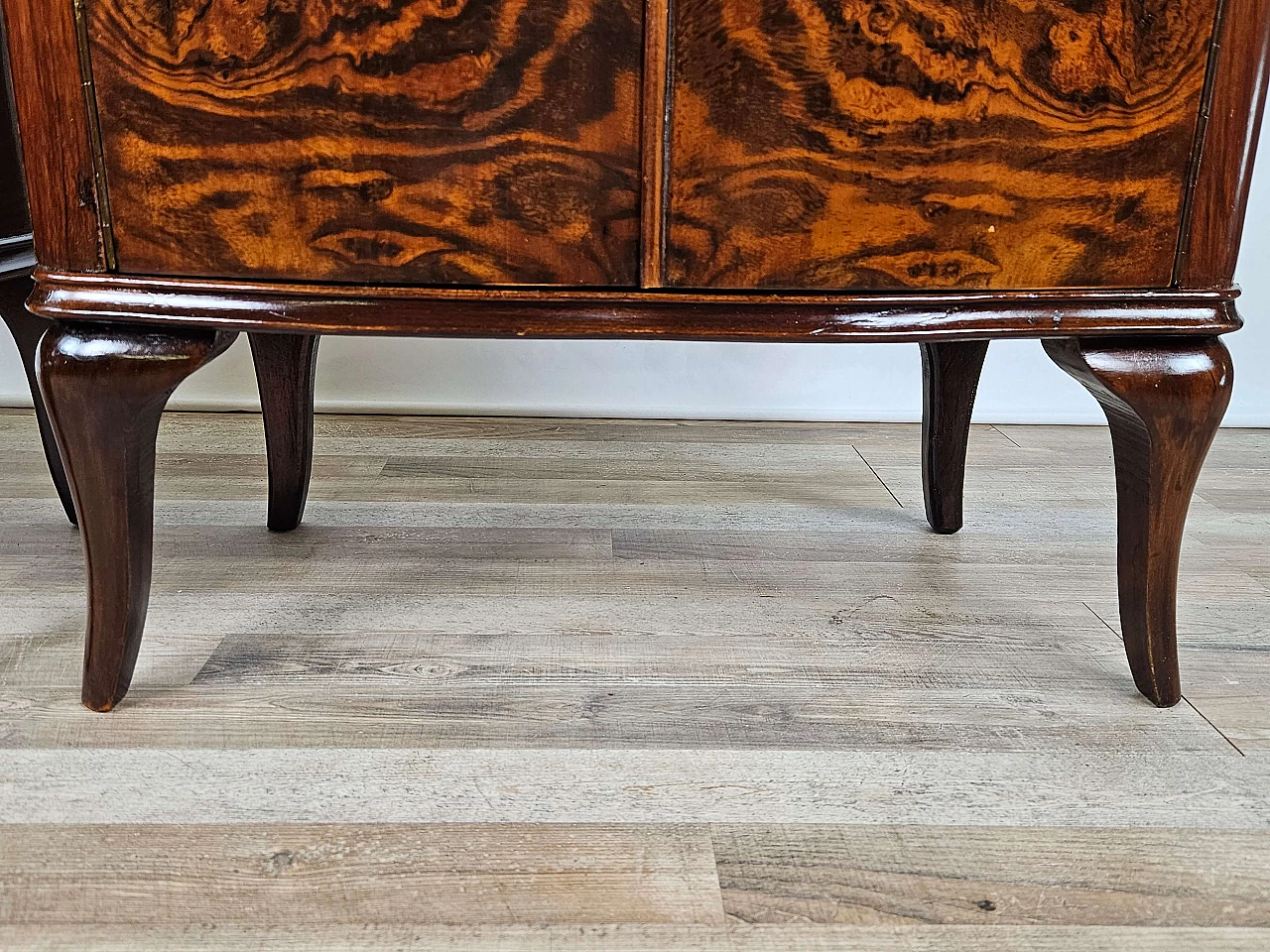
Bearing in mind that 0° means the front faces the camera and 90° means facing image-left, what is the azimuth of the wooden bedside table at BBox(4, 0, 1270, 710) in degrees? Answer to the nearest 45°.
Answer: approximately 0°
